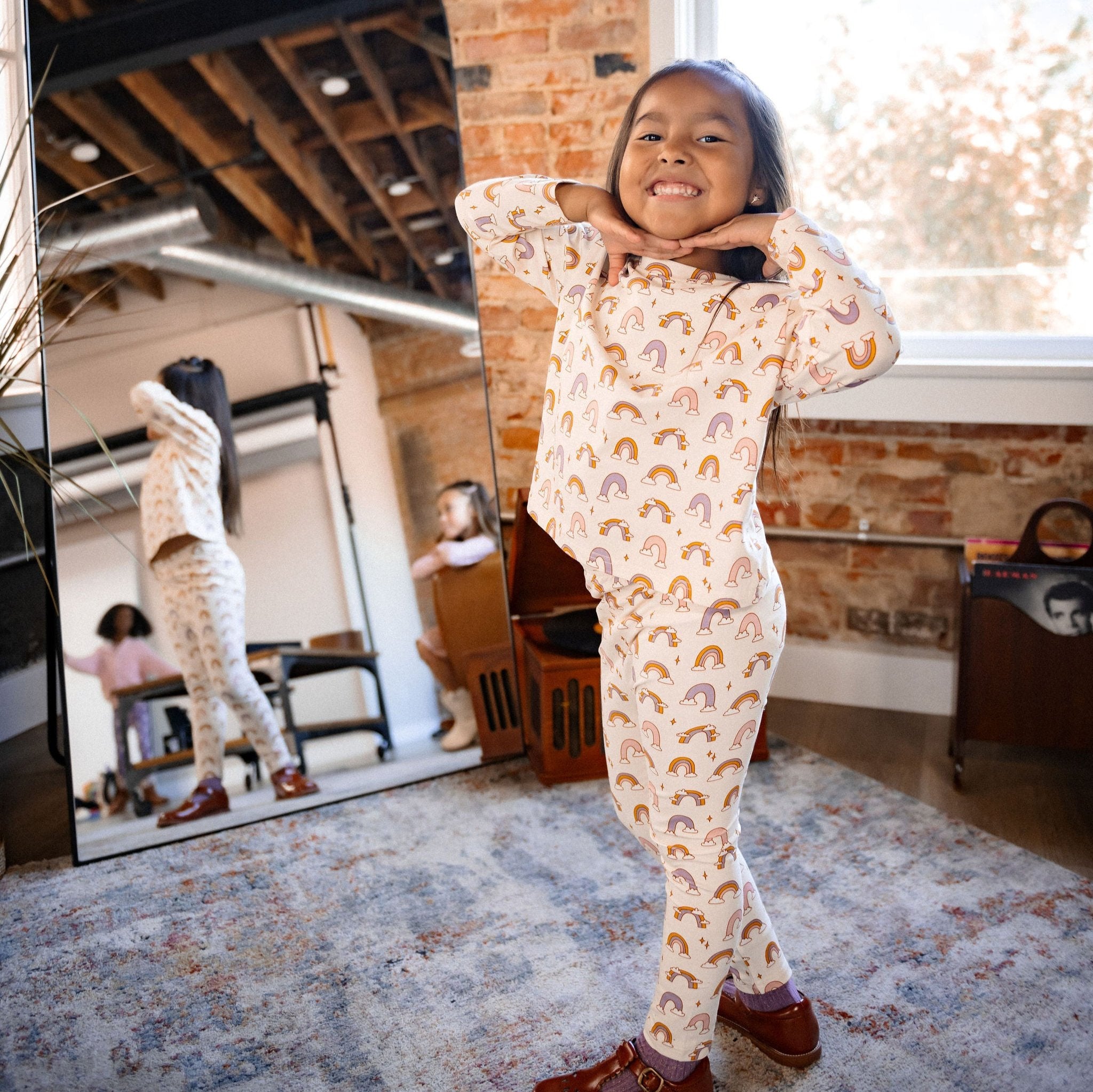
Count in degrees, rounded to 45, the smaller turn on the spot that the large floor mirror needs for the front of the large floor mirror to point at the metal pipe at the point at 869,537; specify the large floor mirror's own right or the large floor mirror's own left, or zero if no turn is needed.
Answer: approximately 45° to the large floor mirror's own left

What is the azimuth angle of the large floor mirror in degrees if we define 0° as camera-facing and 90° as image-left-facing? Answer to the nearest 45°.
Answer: approximately 315°

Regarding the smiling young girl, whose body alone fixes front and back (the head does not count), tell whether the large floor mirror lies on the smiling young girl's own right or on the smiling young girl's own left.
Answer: on the smiling young girl's own right

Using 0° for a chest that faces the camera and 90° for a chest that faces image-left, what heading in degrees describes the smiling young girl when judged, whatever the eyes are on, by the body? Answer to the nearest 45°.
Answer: approximately 45°

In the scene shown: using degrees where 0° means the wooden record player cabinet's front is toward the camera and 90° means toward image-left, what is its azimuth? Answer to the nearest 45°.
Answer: approximately 0°

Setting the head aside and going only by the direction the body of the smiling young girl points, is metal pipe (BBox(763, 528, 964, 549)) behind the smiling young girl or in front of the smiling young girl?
behind
